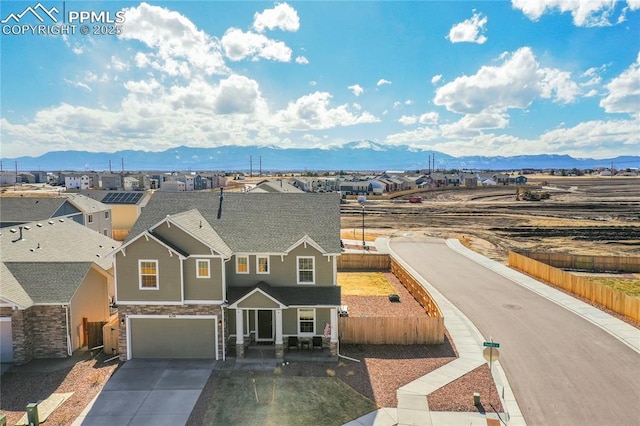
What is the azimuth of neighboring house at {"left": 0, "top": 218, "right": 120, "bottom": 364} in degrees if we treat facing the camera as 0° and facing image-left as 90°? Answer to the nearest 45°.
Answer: approximately 0°

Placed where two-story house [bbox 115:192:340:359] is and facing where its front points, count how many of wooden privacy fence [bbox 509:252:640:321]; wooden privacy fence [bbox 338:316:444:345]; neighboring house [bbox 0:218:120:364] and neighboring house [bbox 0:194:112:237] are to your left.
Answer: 2

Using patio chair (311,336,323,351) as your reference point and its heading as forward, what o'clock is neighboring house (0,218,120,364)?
The neighboring house is roughly at 3 o'clock from the patio chair.

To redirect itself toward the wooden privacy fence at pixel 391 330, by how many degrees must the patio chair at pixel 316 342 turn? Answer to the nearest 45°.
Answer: approximately 90° to its left

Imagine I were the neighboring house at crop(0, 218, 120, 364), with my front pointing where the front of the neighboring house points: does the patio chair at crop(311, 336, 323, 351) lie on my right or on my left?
on my left

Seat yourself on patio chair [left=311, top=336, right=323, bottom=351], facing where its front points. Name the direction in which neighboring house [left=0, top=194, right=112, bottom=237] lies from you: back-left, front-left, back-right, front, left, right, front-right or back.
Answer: back-right

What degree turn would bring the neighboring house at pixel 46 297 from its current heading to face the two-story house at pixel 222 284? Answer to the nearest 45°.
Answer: approximately 45° to its left

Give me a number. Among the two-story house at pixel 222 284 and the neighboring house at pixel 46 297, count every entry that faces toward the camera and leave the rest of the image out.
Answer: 2

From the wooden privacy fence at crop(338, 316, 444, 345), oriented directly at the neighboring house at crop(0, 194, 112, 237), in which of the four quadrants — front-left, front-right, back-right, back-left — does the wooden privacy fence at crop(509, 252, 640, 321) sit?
back-right

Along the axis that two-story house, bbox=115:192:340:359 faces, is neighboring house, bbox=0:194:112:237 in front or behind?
behind

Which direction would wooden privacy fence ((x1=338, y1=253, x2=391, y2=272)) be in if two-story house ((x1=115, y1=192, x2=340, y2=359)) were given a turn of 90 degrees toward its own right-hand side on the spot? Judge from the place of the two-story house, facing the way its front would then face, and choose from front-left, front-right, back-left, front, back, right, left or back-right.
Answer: back-right
